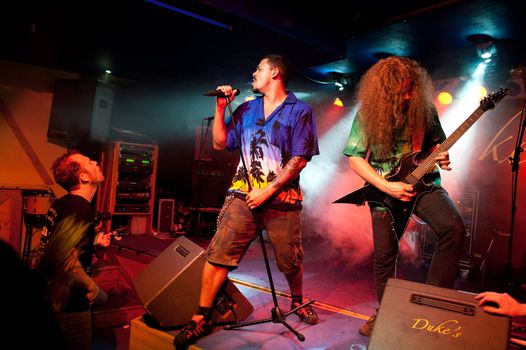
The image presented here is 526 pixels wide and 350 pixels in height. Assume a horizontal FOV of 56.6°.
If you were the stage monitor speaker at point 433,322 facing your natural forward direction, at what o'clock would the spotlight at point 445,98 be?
The spotlight is roughly at 12 o'clock from the stage monitor speaker.

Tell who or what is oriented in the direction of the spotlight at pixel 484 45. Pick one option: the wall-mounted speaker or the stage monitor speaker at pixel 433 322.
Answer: the stage monitor speaker

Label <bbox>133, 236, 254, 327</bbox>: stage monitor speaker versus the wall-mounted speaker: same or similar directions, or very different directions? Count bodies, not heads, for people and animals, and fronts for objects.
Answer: very different directions

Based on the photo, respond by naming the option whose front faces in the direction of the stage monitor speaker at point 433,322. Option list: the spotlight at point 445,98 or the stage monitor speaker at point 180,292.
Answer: the spotlight

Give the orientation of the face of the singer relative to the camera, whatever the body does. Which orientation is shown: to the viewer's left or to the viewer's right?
to the viewer's left

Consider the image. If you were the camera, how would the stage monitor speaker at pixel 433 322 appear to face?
facing away from the viewer

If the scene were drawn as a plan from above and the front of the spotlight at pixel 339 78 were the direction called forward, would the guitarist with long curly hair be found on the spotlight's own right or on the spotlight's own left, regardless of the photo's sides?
on the spotlight's own left

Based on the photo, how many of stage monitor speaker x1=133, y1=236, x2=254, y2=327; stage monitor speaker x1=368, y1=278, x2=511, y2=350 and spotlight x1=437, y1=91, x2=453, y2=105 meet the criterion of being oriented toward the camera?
1

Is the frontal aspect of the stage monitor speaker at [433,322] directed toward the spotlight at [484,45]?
yes

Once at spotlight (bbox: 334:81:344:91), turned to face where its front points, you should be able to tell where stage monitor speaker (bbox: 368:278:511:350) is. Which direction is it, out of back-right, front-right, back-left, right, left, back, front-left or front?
front-left

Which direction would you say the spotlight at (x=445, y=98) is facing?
toward the camera

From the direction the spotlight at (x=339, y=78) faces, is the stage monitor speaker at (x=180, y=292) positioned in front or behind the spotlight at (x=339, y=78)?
in front

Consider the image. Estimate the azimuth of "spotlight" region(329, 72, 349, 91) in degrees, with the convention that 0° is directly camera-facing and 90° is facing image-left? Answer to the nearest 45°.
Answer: approximately 45°
